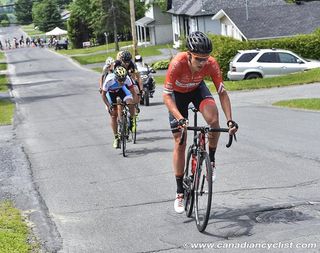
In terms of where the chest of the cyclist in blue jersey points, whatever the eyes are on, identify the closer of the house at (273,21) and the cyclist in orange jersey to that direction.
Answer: the cyclist in orange jersey

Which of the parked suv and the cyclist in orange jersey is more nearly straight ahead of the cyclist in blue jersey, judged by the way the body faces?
the cyclist in orange jersey

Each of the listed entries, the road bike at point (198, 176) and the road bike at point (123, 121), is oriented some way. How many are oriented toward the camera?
2

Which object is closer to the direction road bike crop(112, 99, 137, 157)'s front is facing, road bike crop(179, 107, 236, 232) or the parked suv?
the road bike

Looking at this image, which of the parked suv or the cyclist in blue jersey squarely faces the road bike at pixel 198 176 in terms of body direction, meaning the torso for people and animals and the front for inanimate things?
the cyclist in blue jersey

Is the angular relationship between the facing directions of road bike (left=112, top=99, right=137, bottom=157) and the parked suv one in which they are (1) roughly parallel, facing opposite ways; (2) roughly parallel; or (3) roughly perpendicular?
roughly perpendicular
